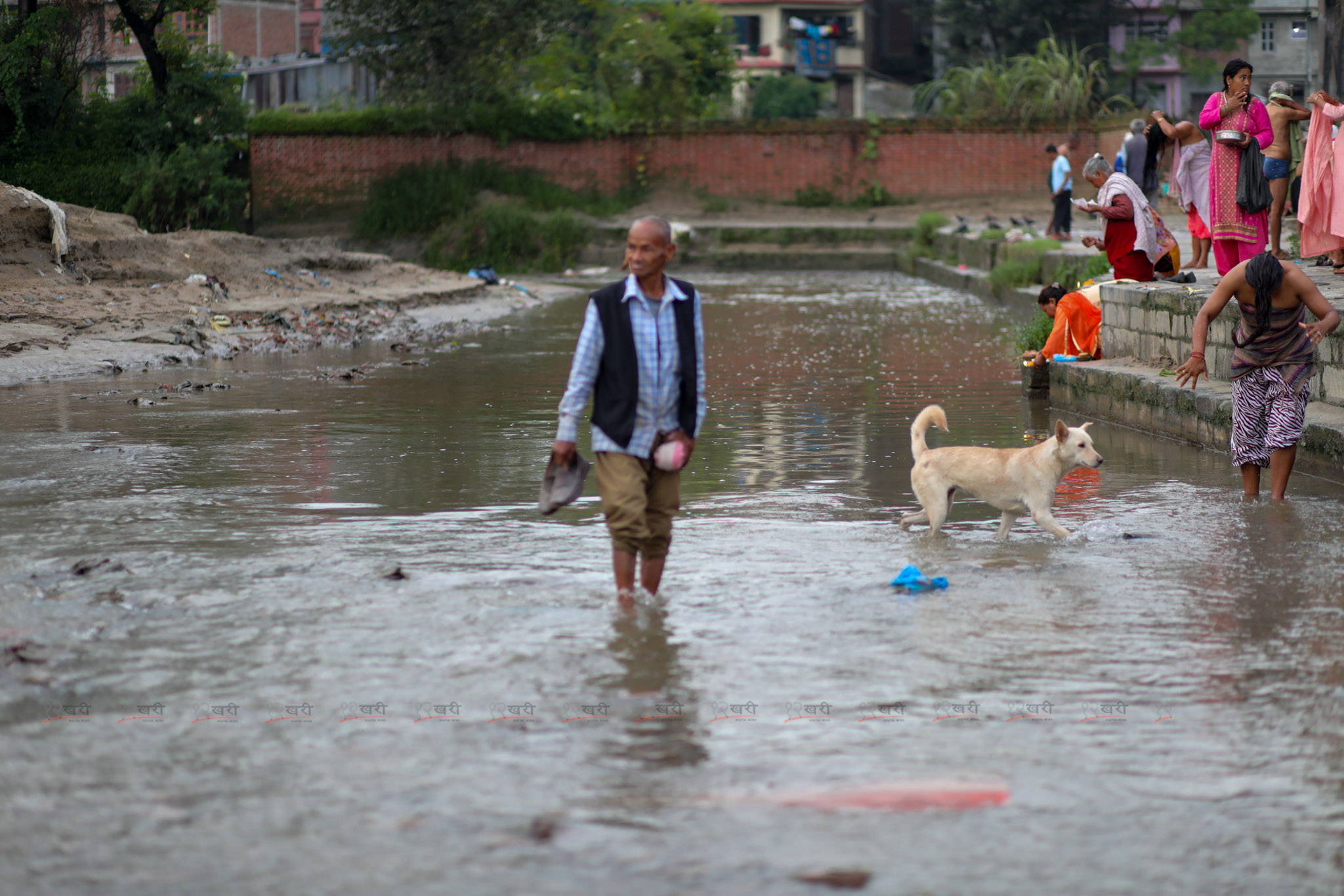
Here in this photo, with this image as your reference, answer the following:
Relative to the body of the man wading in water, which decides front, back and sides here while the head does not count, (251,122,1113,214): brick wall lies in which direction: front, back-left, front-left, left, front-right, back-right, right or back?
back

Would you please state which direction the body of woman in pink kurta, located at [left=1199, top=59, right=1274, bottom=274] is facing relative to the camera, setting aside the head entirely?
toward the camera

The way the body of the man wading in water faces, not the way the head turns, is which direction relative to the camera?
toward the camera

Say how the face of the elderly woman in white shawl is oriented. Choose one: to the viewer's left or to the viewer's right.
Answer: to the viewer's left

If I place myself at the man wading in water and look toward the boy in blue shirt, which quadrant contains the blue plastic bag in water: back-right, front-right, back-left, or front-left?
front-right

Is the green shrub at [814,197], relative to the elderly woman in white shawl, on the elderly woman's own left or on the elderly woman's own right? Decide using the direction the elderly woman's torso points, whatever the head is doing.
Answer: on the elderly woman's own right

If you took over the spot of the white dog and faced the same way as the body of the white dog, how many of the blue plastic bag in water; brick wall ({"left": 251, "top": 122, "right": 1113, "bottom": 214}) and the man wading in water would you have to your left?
1

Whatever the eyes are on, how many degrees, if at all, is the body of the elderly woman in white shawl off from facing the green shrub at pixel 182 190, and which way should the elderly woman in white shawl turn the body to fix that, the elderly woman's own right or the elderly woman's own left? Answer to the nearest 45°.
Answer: approximately 45° to the elderly woman's own right

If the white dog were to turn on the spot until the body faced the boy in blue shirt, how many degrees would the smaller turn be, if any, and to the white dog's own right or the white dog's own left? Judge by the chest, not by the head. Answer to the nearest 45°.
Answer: approximately 90° to the white dog's own left

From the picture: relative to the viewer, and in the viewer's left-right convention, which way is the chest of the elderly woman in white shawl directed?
facing to the left of the viewer
